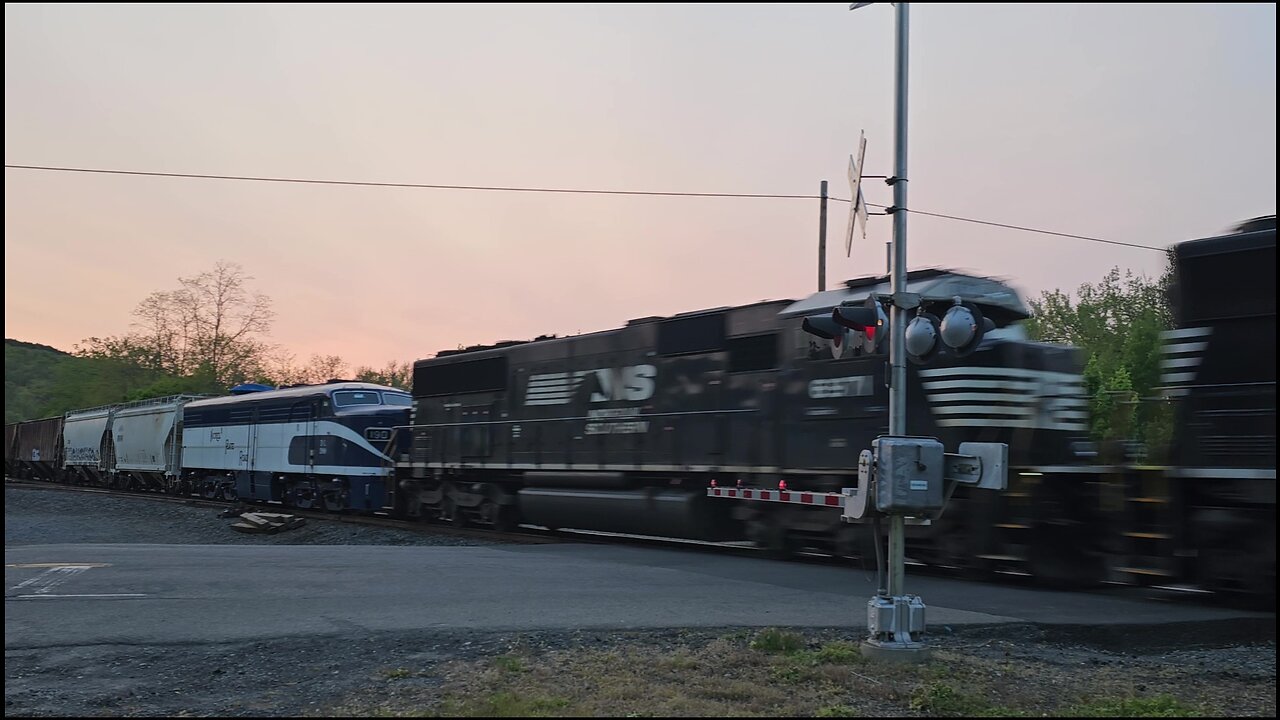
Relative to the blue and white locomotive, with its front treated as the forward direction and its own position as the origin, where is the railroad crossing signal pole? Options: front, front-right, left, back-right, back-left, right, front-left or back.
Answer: front-right

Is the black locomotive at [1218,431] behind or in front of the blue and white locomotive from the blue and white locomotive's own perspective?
in front

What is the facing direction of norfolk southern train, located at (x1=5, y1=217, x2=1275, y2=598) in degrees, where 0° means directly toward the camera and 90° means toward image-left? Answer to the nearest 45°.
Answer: approximately 315°

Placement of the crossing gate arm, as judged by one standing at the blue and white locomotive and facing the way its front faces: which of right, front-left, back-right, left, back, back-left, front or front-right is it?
front-right

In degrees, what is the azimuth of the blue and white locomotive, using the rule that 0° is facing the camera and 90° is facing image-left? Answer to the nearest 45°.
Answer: approximately 315°

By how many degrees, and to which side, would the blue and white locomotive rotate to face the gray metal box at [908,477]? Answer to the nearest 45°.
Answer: approximately 45° to its right

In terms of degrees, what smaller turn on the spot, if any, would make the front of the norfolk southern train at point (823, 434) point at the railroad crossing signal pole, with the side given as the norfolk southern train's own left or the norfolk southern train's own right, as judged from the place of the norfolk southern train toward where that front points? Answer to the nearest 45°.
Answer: approximately 45° to the norfolk southern train's own right

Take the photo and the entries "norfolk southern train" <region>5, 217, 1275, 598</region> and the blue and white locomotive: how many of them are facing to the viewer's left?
0

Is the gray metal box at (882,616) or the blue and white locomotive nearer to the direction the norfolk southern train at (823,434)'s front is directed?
the gray metal box
